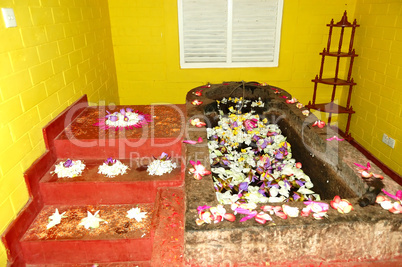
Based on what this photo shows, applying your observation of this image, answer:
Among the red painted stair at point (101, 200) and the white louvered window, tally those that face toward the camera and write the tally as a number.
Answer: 2

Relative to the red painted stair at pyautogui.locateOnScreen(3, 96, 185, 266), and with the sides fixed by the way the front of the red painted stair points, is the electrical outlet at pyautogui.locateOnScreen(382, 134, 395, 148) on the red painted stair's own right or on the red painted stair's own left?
on the red painted stair's own left

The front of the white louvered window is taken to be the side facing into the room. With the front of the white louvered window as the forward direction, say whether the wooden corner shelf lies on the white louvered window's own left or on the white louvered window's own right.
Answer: on the white louvered window's own left

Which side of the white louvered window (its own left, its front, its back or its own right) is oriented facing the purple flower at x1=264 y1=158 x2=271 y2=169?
front

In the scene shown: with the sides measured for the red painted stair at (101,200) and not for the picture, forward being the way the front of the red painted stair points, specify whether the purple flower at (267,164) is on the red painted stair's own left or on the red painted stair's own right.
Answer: on the red painted stair's own left

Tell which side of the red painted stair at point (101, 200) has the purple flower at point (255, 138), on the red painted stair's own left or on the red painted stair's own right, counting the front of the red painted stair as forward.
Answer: on the red painted stair's own left

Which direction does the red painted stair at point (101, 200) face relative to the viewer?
toward the camera

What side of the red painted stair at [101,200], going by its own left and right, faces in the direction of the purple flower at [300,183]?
left

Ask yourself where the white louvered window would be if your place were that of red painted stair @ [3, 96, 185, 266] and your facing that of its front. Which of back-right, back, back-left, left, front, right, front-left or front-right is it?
back-left

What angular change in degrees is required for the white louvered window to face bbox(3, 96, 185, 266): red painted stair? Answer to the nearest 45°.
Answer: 0° — it already faces it

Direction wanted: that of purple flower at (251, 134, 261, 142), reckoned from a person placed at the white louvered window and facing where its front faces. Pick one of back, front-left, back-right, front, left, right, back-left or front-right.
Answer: front

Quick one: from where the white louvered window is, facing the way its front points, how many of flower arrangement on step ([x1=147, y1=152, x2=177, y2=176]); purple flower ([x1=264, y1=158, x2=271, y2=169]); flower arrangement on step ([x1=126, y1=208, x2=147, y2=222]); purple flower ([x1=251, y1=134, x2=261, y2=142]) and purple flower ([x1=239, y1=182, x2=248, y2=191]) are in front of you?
5

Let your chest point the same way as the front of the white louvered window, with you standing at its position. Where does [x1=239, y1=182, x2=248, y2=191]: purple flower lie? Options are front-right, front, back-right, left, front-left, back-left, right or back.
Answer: front

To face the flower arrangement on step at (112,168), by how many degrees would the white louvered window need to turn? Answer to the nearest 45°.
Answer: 0° — it already faces it

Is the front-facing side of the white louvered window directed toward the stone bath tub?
yes

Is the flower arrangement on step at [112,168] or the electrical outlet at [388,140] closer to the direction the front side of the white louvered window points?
the flower arrangement on step

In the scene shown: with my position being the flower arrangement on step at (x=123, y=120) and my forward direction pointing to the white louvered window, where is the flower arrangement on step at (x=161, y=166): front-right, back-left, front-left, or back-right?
back-right
